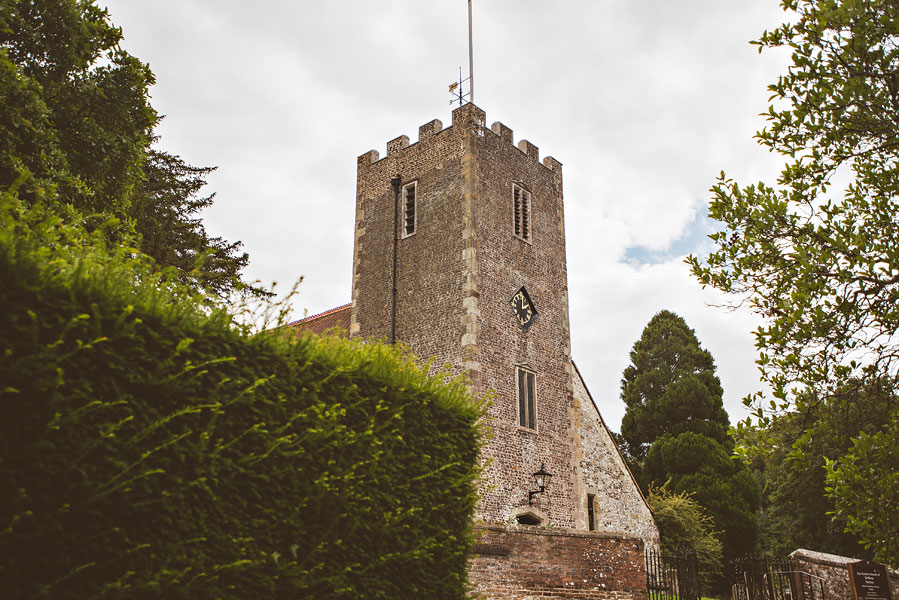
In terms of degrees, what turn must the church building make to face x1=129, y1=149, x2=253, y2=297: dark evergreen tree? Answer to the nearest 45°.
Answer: approximately 135° to its right

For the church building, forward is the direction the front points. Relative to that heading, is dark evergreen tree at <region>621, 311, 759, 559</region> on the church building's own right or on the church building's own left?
on the church building's own left

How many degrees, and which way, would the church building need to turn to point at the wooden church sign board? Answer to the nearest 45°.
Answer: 0° — it already faces it

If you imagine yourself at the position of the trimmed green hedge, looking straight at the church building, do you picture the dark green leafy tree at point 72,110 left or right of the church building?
left

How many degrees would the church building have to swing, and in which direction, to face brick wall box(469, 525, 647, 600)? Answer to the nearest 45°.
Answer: approximately 45° to its right

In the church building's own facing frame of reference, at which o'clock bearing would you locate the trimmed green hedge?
The trimmed green hedge is roughly at 2 o'clock from the church building.

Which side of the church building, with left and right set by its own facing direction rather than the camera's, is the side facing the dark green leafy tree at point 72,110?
right

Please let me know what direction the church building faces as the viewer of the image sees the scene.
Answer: facing the viewer and to the right of the viewer

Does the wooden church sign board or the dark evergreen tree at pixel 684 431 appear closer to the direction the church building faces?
the wooden church sign board

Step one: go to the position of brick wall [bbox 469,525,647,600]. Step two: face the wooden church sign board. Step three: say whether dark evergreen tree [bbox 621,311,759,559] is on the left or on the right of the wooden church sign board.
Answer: left

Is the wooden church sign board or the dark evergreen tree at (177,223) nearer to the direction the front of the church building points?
the wooden church sign board
